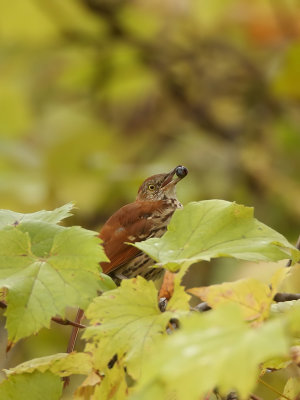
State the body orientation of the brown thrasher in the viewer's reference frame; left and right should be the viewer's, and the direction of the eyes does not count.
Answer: facing to the right of the viewer

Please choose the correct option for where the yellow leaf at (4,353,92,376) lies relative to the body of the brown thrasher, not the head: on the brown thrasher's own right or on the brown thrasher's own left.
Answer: on the brown thrasher's own right

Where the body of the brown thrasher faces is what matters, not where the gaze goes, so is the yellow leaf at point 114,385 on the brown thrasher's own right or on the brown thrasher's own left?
on the brown thrasher's own right

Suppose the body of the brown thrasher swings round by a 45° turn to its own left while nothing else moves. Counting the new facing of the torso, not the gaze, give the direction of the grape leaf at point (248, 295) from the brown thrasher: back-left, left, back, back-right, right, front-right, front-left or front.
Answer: front-right

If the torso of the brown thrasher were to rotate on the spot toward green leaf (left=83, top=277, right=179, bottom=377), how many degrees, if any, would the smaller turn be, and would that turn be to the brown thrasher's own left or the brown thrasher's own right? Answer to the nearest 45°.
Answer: approximately 90° to the brown thrasher's own right
